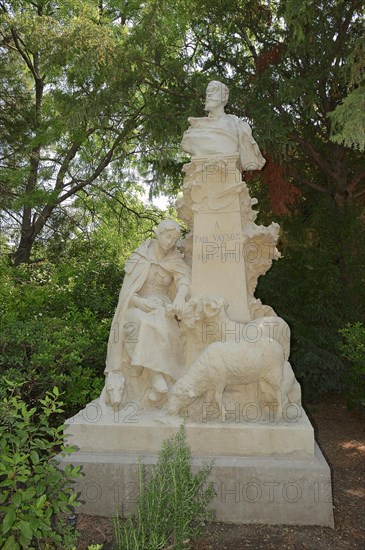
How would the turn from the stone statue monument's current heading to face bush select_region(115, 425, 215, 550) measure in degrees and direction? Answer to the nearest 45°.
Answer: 0° — it already faces it

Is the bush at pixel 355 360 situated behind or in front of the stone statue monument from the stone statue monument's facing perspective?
behind

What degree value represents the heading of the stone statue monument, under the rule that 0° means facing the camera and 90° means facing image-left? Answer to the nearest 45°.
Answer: approximately 0°

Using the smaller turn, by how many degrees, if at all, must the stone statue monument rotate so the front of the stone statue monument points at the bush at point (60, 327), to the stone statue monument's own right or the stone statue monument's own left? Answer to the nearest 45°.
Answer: approximately 135° to the stone statue monument's own right

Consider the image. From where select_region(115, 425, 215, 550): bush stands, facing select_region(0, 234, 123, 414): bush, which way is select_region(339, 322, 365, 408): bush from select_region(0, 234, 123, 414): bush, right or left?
right

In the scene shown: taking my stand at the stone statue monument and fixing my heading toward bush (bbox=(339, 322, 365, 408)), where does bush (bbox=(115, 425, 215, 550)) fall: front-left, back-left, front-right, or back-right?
back-right
